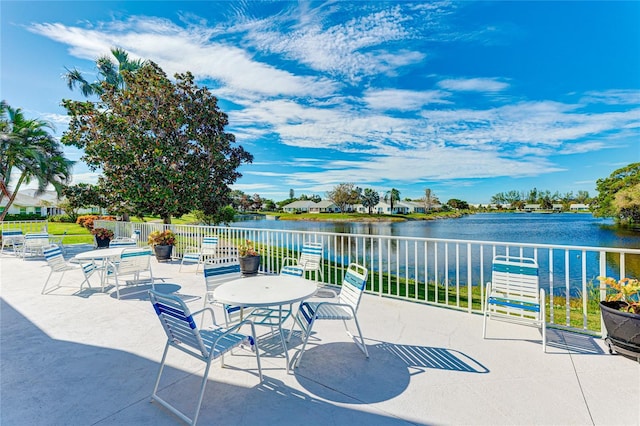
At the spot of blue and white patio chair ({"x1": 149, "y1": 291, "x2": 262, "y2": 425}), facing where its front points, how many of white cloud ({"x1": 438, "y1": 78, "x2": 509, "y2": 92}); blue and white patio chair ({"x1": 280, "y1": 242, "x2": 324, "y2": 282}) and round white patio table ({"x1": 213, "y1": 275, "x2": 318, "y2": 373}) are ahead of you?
3

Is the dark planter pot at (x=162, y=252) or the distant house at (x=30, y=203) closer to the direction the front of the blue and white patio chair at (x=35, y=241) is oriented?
the dark planter pot

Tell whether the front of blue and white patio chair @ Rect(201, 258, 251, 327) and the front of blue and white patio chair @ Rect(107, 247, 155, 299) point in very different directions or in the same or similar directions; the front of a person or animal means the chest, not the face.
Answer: very different directions

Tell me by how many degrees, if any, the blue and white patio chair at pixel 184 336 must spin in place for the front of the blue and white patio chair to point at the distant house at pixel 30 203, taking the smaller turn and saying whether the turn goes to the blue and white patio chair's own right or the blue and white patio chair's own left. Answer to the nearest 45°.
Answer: approximately 90° to the blue and white patio chair's own left

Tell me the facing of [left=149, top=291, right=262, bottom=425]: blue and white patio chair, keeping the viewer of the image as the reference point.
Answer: facing away from the viewer and to the right of the viewer

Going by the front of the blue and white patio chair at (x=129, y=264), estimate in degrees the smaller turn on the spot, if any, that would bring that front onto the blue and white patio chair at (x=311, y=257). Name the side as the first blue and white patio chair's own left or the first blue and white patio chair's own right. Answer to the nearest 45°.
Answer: approximately 180°

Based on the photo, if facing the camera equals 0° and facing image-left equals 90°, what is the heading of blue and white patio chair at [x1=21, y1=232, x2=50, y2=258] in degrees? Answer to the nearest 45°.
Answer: approximately 45°

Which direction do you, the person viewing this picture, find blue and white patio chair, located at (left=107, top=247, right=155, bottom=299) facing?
facing away from the viewer and to the left of the viewer

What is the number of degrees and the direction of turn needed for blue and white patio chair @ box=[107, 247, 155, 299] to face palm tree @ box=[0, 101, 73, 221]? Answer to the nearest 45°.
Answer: approximately 45° to its right

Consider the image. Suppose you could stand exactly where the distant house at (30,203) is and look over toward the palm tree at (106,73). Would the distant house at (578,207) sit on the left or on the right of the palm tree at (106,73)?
left

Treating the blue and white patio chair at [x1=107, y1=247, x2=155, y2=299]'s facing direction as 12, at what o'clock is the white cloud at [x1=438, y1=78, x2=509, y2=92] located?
The white cloud is roughly at 4 o'clock from the blue and white patio chair.

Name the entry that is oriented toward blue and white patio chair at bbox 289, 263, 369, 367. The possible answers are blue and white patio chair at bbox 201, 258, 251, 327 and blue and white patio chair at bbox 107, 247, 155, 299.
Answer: blue and white patio chair at bbox 201, 258, 251, 327

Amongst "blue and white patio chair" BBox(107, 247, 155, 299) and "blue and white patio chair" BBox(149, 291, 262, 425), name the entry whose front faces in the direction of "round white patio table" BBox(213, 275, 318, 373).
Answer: "blue and white patio chair" BBox(149, 291, 262, 425)

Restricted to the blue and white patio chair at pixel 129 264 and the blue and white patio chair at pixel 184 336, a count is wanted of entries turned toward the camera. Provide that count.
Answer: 0

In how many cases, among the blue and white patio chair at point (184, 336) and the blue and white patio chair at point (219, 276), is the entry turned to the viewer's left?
0

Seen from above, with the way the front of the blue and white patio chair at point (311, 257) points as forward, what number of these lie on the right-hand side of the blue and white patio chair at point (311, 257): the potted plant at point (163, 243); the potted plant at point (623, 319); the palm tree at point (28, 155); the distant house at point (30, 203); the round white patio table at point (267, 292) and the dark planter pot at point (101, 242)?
4

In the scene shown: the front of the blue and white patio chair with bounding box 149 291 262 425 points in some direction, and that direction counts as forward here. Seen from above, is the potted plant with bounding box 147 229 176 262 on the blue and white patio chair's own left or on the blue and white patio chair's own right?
on the blue and white patio chair's own left

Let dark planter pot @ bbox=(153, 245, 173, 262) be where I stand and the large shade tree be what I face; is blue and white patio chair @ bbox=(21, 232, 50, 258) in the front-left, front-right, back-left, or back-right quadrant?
front-left

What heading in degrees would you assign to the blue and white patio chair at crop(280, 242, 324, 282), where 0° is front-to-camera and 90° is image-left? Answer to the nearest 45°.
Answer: approximately 45°
